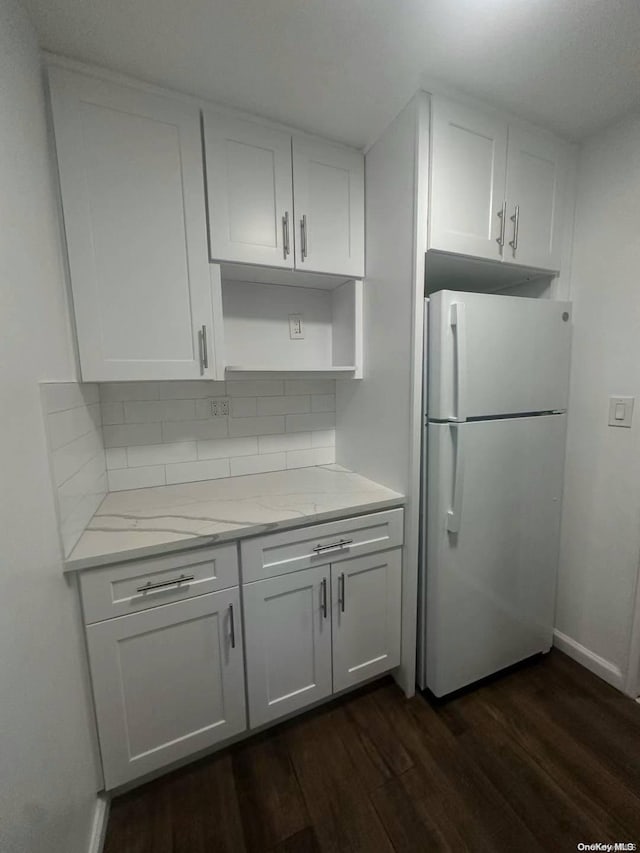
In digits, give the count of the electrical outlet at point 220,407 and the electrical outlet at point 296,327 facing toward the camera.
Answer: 2

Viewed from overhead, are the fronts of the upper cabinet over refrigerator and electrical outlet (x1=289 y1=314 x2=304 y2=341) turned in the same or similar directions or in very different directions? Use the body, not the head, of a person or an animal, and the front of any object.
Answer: same or similar directions

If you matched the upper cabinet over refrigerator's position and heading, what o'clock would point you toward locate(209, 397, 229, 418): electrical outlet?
The electrical outlet is roughly at 4 o'clock from the upper cabinet over refrigerator.

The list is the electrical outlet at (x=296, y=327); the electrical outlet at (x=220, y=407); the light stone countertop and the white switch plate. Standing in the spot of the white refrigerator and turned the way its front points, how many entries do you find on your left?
1

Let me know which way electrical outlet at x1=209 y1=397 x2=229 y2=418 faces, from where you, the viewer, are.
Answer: facing the viewer

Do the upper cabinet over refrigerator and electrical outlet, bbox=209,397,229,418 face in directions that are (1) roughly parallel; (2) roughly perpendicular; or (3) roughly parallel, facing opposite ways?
roughly parallel

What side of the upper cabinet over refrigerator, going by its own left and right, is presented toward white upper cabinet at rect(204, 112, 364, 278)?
right

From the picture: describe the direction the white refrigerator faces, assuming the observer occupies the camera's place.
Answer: facing the viewer and to the right of the viewer

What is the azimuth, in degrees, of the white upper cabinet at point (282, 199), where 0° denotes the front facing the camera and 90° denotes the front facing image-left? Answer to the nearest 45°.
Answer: approximately 315°

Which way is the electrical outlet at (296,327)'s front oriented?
toward the camera
